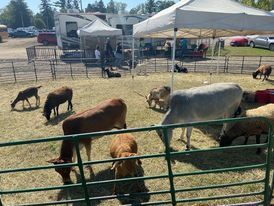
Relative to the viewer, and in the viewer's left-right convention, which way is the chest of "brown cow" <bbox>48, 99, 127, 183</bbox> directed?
facing the viewer and to the left of the viewer

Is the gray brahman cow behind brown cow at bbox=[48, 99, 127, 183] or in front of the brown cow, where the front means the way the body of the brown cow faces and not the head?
behind

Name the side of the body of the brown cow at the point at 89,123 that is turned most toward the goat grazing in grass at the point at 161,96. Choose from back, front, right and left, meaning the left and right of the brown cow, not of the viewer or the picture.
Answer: back

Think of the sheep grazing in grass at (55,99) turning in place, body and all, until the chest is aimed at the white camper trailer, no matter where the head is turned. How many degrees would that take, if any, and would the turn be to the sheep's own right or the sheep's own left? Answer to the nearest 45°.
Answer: approximately 135° to the sheep's own right
